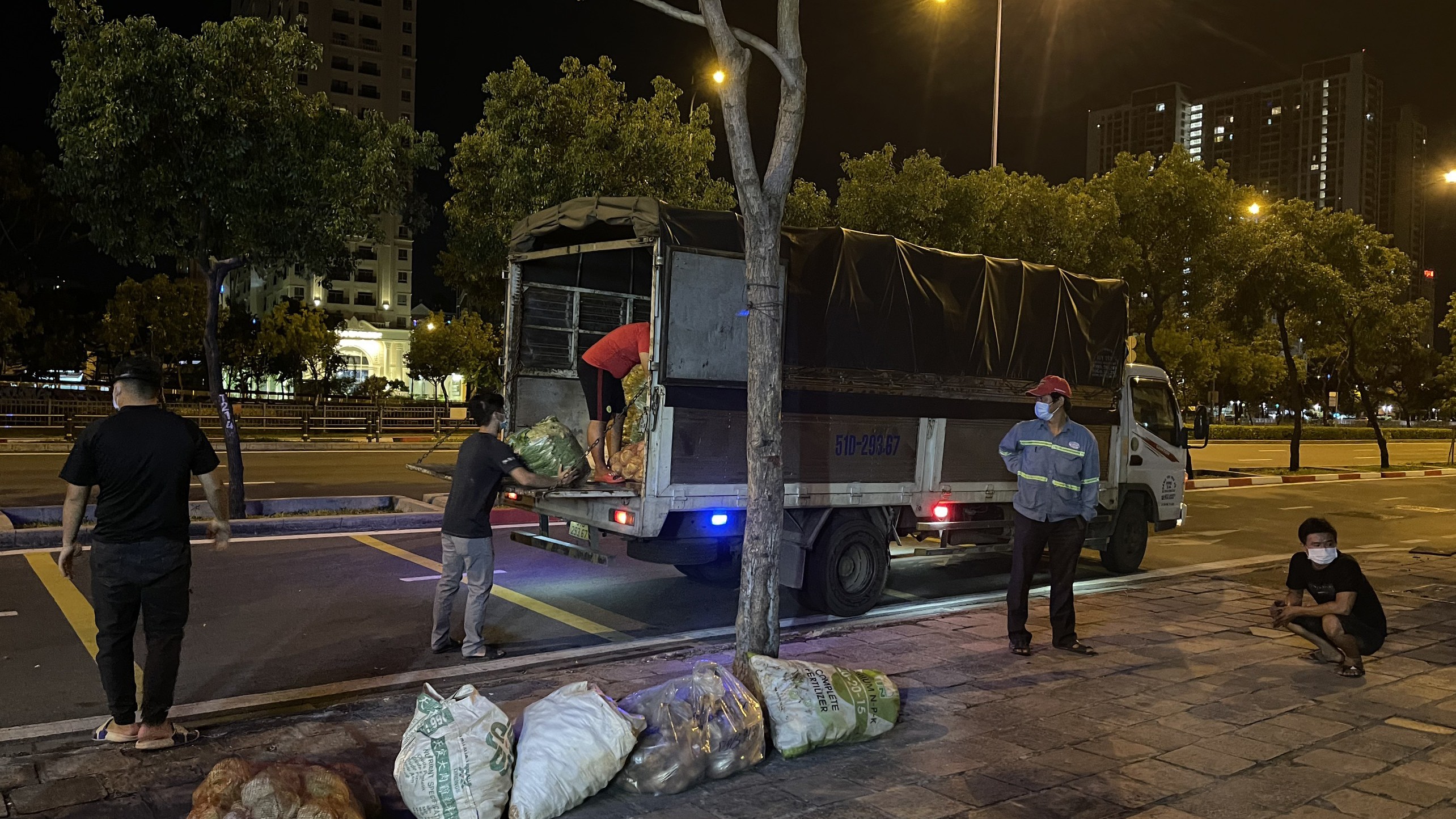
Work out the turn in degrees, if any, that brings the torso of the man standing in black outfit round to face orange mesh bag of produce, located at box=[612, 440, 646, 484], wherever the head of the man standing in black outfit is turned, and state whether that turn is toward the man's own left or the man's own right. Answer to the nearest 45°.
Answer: approximately 45° to the man's own right

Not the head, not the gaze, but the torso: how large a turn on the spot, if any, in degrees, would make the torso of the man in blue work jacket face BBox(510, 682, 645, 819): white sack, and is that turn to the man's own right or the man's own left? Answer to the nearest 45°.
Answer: approximately 45° to the man's own right

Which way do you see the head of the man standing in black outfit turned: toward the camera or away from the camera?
away from the camera

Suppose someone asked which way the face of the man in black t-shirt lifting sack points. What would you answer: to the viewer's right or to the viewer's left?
to the viewer's right

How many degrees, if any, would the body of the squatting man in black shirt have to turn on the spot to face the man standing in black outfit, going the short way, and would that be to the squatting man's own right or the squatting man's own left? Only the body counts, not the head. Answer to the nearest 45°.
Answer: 0° — they already face them

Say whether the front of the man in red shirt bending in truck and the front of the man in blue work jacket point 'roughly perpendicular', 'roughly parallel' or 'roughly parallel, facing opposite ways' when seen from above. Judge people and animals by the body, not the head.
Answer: roughly perpendicular

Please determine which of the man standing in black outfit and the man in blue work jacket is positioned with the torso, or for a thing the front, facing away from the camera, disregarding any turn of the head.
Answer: the man standing in black outfit

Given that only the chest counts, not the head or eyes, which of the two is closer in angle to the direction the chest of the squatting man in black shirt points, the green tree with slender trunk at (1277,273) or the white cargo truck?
the white cargo truck

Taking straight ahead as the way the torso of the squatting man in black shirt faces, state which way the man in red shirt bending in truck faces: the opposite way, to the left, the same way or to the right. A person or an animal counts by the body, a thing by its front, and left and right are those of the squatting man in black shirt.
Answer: the opposite way

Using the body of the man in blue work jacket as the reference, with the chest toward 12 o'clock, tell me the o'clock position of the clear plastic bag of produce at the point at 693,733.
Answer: The clear plastic bag of produce is roughly at 1 o'clock from the man in blue work jacket.

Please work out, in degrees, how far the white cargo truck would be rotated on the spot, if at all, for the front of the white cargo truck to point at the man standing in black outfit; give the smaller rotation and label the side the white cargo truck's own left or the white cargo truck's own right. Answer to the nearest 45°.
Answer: approximately 180°

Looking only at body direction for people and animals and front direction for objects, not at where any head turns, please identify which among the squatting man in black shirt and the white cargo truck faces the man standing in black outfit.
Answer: the squatting man in black shirt

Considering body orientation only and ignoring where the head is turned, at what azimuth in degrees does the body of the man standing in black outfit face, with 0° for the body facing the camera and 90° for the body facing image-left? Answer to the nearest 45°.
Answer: approximately 180°
